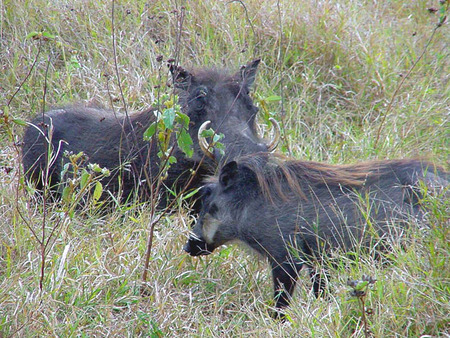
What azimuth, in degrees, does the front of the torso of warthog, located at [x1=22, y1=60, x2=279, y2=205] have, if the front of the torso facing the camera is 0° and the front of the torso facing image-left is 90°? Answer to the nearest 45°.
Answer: approximately 315°

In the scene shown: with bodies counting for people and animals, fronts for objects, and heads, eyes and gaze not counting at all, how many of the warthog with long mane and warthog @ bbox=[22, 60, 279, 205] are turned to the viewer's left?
1

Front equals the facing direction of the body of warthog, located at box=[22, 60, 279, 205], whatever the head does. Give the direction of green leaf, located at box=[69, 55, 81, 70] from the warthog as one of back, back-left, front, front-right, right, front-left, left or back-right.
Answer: back

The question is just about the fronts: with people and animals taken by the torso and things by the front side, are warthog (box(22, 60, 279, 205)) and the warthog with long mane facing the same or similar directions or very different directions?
very different directions

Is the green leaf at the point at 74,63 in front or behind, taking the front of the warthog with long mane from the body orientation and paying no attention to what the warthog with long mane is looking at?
in front

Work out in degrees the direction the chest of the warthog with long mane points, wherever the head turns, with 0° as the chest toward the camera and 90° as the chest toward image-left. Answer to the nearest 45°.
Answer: approximately 90°

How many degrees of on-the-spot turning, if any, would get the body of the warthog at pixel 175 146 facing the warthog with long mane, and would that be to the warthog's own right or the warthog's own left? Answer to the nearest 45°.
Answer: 0° — it already faces it
